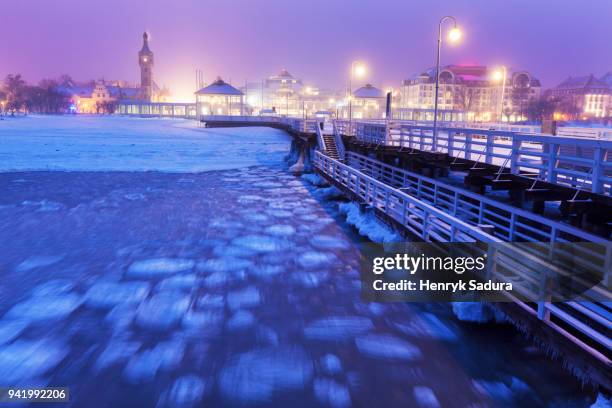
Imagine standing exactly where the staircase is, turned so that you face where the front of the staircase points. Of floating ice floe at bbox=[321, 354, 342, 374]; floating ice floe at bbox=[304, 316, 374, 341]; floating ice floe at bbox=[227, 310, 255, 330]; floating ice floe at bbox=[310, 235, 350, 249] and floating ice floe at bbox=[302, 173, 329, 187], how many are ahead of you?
5

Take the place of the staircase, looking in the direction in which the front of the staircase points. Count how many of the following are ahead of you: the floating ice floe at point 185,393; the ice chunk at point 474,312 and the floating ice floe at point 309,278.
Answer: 3

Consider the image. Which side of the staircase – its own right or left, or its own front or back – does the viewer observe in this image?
front

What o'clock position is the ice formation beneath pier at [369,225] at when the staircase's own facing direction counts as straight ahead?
The ice formation beneath pier is roughly at 12 o'clock from the staircase.

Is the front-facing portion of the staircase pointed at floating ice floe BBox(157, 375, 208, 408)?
yes

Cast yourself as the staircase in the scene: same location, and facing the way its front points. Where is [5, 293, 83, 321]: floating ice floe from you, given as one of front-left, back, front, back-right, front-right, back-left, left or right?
front

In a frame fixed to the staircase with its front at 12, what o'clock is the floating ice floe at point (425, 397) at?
The floating ice floe is roughly at 12 o'clock from the staircase.

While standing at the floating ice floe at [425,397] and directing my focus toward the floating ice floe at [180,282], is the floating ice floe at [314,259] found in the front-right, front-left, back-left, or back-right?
front-right

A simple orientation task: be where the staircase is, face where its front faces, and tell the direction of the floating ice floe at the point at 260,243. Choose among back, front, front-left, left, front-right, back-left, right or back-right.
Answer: front

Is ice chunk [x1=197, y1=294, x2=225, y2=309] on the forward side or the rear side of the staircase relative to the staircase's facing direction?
on the forward side

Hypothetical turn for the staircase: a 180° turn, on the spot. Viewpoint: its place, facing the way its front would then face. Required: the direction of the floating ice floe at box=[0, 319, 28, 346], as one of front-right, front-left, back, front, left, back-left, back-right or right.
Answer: back

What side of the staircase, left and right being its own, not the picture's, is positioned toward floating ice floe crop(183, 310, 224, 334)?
front

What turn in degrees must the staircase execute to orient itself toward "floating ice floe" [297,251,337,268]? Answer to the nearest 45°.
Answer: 0° — it already faces it

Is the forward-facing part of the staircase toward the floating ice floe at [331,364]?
yes

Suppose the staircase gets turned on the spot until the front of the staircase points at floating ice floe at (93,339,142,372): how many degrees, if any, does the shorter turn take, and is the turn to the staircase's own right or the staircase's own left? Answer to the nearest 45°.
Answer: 0° — it already faces it

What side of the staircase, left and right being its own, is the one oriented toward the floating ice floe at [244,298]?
front

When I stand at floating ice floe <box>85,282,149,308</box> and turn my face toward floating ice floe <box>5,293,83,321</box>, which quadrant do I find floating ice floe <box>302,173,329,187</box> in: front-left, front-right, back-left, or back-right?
back-right

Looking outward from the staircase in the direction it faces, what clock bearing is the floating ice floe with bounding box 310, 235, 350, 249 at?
The floating ice floe is roughly at 12 o'clock from the staircase.

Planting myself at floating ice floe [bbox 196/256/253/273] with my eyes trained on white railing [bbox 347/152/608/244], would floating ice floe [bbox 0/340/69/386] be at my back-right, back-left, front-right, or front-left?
back-right
